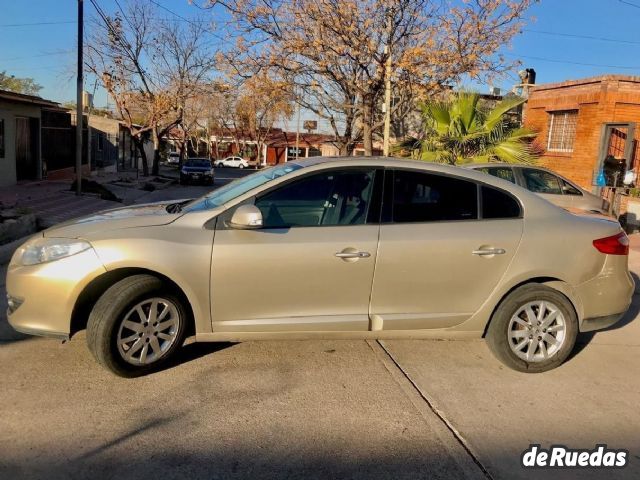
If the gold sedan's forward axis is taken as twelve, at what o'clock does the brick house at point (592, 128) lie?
The brick house is roughly at 4 o'clock from the gold sedan.

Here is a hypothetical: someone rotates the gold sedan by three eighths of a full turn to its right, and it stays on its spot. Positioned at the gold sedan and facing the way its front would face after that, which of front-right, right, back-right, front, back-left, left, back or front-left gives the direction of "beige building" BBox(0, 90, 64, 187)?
left

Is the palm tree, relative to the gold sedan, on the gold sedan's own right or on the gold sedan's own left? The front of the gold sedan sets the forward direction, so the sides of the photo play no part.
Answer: on the gold sedan's own right

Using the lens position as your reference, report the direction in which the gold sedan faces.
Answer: facing to the left of the viewer
